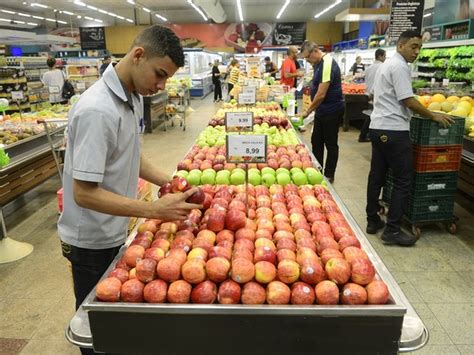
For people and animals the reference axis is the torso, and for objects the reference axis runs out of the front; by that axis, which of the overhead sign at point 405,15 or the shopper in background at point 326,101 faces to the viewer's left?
the shopper in background

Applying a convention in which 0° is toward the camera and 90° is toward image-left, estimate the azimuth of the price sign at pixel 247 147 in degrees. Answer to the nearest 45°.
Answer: approximately 0°

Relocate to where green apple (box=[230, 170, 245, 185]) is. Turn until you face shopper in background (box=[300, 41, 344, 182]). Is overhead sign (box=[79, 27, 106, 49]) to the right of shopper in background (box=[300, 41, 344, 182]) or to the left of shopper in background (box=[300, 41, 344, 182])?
left

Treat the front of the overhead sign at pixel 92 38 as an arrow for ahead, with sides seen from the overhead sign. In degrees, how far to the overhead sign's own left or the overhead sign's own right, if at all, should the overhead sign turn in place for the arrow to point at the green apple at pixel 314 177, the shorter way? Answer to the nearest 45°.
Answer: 0° — it already faces it

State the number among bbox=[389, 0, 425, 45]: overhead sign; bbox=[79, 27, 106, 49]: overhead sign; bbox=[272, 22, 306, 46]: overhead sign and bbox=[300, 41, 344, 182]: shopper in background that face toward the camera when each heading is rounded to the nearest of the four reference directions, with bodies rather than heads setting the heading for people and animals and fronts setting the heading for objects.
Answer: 3

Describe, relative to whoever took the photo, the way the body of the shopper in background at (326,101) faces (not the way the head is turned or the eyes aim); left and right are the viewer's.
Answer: facing to the left of the viewer

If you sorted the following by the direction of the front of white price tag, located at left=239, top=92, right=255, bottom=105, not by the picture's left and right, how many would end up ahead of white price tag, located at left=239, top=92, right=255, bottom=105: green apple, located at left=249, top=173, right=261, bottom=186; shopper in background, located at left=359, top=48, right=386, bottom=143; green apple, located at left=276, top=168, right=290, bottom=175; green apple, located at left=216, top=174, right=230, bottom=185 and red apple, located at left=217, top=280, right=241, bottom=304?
4

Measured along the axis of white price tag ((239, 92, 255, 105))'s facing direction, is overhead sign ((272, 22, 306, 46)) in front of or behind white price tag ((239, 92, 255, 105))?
behind

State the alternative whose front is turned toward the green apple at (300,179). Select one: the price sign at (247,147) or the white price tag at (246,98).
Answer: the white price tag
